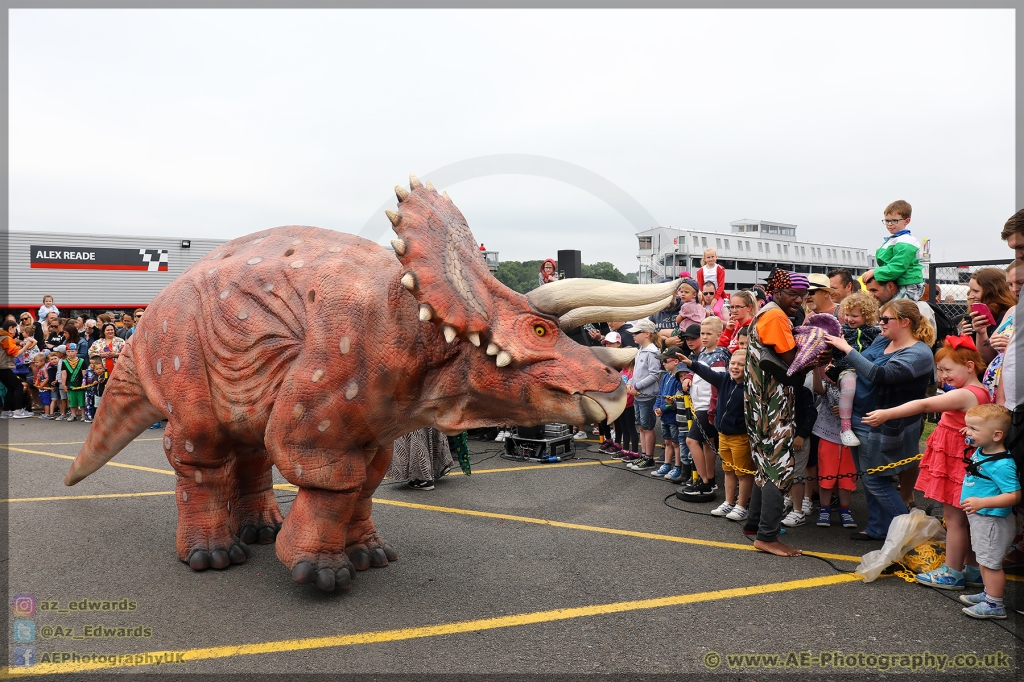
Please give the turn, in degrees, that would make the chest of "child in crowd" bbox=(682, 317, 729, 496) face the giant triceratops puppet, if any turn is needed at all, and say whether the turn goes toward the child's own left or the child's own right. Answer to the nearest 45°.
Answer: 0° — they already face it

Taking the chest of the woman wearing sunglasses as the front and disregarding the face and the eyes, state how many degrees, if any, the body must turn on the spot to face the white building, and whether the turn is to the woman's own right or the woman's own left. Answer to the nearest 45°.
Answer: approximately 90° to the woman's own right

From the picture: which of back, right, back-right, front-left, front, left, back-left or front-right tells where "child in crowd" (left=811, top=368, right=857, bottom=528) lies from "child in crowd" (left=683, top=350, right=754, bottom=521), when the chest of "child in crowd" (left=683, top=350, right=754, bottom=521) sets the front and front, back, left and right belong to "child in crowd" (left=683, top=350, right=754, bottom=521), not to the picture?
back-left

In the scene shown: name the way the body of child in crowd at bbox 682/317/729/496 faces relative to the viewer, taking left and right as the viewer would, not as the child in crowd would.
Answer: facing the viewer and to the left of the viewer

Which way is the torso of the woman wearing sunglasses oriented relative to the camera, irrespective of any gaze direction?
to the viewer's left

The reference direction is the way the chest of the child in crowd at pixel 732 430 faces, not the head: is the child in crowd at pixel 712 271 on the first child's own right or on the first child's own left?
on the first child's own right

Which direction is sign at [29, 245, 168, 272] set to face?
toward the camera

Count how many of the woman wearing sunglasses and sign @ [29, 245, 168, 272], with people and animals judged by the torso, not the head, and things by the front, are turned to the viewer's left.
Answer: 1

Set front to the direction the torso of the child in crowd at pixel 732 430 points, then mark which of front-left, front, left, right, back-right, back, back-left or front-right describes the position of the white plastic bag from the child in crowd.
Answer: left

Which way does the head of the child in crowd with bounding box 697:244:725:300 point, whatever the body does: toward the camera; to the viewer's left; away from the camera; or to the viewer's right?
toward the camera

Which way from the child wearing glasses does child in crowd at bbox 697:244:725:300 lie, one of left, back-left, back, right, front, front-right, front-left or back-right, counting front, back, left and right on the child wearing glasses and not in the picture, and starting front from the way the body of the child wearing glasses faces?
right

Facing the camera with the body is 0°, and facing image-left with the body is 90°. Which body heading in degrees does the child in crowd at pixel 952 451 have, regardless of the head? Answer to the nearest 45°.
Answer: approximately 90°

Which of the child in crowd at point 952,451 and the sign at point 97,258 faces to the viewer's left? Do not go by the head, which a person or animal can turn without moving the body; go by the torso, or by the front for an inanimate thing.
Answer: the child in crowd

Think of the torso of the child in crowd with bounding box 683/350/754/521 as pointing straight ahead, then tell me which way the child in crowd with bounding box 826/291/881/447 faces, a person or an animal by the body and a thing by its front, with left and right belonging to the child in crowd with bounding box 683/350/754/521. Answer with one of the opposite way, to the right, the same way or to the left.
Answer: the same way

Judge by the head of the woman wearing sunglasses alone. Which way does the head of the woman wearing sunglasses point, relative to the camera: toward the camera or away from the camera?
toward the camera

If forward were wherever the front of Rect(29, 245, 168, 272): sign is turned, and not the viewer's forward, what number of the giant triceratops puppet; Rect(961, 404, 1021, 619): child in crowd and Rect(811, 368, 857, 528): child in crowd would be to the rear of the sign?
0

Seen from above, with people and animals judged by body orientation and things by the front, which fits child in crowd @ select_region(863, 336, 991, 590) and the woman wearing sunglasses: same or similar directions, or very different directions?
same or similar directions
